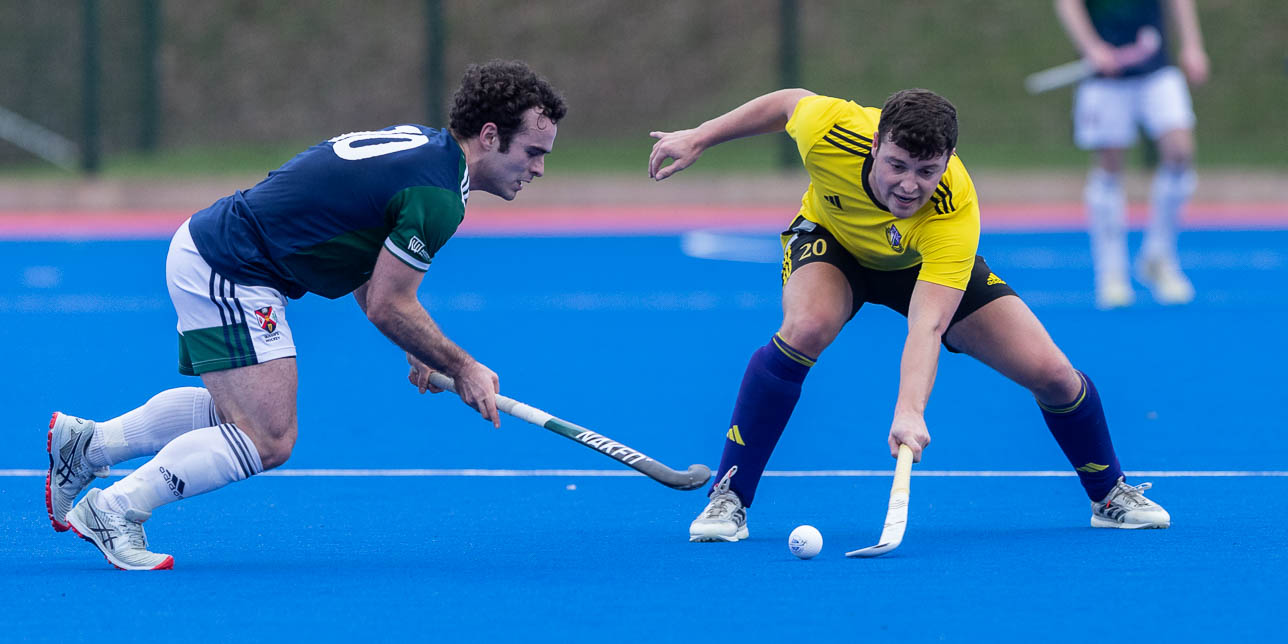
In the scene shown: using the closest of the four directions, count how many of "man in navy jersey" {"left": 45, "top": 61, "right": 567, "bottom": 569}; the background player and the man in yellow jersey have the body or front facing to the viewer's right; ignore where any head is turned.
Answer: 1

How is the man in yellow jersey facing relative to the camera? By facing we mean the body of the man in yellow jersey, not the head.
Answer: toward the camera

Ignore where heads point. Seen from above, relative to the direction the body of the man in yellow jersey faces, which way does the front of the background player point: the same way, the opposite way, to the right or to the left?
the same way

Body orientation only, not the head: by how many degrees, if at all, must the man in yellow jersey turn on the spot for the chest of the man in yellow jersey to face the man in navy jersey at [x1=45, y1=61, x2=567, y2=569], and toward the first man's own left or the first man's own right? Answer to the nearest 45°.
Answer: approximately 90° to the first man's own right

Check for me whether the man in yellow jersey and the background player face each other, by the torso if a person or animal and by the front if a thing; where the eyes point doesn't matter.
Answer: no

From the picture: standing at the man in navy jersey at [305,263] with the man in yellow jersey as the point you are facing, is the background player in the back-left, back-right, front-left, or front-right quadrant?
front-left

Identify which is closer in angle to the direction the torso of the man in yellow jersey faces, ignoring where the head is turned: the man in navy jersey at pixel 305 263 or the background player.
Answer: the man in navy jersey

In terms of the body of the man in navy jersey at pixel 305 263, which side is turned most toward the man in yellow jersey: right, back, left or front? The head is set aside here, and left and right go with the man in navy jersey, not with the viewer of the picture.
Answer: front

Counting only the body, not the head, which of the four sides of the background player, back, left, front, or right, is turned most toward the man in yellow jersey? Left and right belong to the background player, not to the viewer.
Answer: front

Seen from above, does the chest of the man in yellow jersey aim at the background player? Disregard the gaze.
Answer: no

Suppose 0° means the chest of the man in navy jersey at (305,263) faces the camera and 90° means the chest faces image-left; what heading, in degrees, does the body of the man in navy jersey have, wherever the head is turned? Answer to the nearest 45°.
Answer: approximately 270°

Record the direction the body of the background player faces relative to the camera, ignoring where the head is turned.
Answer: toward the camera

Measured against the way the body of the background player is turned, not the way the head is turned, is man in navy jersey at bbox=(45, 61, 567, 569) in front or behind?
in front

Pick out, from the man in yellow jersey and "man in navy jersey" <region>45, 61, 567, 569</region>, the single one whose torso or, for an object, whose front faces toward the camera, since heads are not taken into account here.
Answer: the man in yellow jersey

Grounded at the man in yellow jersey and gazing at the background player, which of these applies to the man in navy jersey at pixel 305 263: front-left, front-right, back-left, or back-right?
back-left
